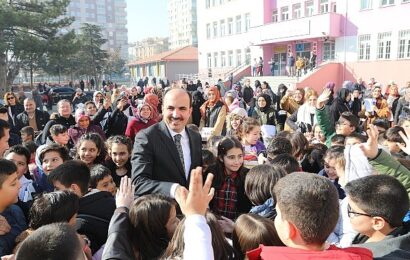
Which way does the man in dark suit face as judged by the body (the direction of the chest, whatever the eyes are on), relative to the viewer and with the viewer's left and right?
facing the viewer and to the right of the viewer

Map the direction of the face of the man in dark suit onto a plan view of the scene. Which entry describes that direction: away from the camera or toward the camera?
toward the camera

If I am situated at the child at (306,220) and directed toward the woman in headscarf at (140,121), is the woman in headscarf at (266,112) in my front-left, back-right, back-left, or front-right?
front-right

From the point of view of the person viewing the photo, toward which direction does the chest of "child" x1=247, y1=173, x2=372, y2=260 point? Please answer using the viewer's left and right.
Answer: facing away from the viewer and to the left of the viewer

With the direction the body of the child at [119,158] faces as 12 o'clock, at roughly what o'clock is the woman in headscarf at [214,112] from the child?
The woman in headscarf is roughly at 7 o'clock from the child.

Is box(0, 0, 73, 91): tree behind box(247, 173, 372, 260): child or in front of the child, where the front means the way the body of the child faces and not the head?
in front

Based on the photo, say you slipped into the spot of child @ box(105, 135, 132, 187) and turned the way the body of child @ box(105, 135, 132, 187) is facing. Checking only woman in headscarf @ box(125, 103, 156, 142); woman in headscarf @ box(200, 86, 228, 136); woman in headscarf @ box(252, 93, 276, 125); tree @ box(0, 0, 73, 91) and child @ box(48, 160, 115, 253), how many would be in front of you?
1

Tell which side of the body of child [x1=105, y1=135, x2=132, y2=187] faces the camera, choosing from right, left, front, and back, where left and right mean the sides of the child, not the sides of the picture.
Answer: front

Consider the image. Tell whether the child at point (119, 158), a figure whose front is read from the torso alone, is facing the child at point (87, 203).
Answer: yes

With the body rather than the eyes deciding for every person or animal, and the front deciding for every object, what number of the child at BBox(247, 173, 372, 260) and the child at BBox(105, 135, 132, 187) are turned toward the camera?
1

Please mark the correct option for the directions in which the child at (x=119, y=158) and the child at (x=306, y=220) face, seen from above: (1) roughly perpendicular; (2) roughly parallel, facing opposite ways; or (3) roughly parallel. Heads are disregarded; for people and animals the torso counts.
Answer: roughly parallel, facing opposite ways

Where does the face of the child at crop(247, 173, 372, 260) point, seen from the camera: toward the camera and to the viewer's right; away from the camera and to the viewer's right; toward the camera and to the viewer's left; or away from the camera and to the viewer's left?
away from the camera and to the viewer's left

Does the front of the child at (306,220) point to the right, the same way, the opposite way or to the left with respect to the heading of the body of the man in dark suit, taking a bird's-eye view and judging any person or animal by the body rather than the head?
the opposite way

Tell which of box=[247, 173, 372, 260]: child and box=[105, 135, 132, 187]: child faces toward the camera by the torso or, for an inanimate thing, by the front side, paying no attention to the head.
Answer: box=[105, 135, 132, 187]: child

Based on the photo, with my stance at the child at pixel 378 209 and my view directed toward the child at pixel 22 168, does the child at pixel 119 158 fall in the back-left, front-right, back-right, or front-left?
front-right

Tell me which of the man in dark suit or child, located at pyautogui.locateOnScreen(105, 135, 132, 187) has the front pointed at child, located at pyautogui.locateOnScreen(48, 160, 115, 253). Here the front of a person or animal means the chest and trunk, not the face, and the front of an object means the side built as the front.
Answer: child, located at pyautogui.locateOnScreen(105, 135, 132, 187)

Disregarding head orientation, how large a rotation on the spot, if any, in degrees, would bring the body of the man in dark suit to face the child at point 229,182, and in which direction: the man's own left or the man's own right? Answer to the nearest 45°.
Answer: approximately 90° to the man's own left
